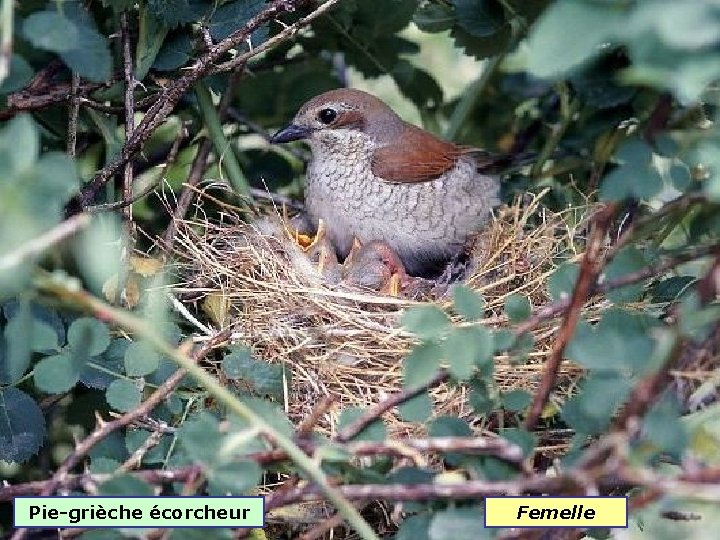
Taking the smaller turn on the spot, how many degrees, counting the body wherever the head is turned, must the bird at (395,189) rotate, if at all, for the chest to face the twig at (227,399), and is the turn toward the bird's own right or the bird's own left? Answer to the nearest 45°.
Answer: approximately 90° to the bird's own left

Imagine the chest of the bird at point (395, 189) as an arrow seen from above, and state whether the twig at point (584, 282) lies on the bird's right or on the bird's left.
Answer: on the bird's left

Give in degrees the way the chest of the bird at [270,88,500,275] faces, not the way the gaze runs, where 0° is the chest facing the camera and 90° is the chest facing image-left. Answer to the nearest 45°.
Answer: approximately 90°

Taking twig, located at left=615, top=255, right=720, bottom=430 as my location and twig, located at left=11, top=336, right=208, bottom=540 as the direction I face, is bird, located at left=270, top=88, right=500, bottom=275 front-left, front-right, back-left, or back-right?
front-right
